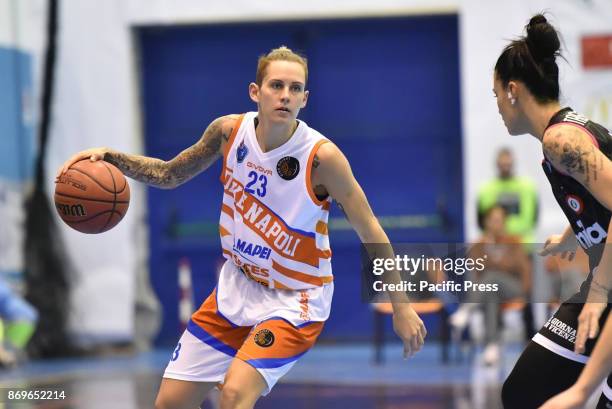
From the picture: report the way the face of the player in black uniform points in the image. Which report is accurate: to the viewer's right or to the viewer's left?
to the viewer's left

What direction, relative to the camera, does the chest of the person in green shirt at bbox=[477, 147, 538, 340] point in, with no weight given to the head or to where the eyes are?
toward the camera

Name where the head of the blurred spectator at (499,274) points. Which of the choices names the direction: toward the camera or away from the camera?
toward the camera

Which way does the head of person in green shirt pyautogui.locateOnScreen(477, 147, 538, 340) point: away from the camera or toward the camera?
toward the camera

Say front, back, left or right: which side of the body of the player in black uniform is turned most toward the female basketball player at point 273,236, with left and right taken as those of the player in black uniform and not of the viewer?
front

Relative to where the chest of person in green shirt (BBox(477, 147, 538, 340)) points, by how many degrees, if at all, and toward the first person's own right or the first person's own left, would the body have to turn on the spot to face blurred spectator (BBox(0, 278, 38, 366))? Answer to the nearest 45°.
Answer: approximately 90° to the first person's own right

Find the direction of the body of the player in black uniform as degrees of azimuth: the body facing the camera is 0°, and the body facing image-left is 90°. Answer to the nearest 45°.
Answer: approximately 90°

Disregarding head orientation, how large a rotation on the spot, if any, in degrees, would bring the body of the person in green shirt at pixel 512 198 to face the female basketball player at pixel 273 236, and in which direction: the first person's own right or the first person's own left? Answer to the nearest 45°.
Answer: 0° — they already face them

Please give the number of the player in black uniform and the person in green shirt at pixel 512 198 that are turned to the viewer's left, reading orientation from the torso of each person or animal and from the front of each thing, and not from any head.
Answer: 1

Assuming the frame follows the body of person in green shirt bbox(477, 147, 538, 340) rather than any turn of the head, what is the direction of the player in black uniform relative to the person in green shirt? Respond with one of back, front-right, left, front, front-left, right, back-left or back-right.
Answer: front

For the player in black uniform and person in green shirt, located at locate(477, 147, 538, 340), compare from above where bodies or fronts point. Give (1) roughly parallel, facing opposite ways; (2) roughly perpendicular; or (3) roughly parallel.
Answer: roughly perpendicular

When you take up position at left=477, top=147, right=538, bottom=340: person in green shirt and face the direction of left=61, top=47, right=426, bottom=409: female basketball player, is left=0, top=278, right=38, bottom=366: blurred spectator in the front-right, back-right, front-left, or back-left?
front-right

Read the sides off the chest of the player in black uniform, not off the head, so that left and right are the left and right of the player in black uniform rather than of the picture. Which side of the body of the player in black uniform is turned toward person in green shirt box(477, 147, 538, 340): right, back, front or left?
right
